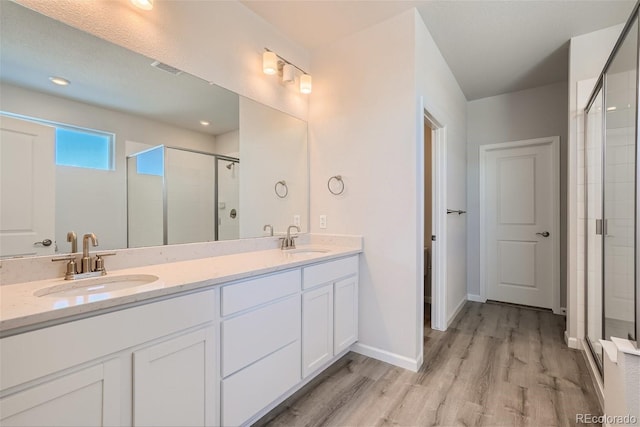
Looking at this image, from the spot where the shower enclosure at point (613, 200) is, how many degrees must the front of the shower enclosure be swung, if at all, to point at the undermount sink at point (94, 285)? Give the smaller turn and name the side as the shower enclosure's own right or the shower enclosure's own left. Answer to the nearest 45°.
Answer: approximately 45° to the shower enclosure's own left

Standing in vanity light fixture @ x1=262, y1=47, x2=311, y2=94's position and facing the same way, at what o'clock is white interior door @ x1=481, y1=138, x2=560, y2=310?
The white interior door is roughly at 10 o'clock from the vanity light fixture.

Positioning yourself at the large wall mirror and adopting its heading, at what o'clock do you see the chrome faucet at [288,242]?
The chrome faucet is roughly at 10 o'clock from the large wall mirror.

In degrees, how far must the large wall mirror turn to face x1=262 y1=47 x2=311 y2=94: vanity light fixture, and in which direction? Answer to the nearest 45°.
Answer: approximately 45° to its left

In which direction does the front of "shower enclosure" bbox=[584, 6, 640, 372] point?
to the viewer's left
